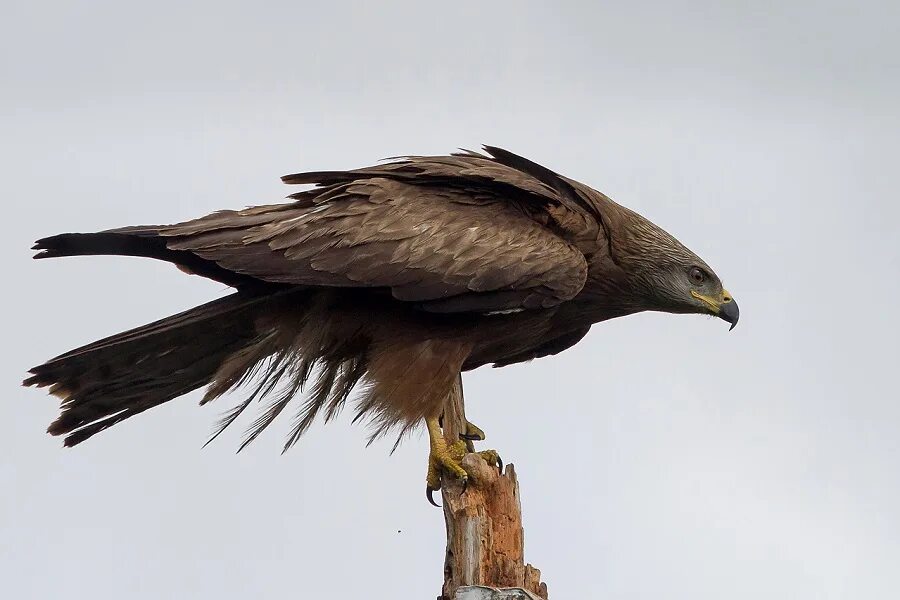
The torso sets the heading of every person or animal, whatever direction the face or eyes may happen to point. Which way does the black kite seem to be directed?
to the viewer's right
